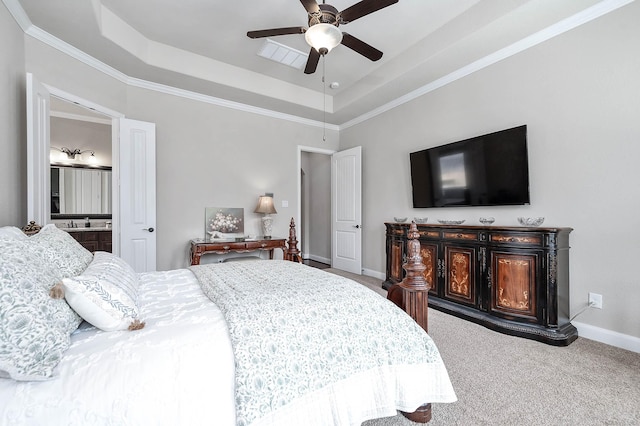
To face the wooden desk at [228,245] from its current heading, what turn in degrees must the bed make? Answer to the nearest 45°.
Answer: approximately 90° to its left

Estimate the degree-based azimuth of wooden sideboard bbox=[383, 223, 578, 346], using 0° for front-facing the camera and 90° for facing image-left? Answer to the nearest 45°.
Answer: approximately 45°

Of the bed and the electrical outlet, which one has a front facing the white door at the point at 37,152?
the electrical outlet

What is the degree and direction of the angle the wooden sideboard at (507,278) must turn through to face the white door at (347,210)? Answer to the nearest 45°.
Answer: approximately 90° to its right

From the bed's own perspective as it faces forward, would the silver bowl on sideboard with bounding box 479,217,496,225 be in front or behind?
in front

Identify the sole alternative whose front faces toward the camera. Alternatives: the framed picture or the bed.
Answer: the framed picture

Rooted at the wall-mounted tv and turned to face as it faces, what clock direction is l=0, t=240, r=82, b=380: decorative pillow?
The decorative pillow is roughly at 11 o'clock from the wall-mounted tv.

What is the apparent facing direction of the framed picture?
toward the camera

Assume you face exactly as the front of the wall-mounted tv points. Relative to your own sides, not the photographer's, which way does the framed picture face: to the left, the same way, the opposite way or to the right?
to the left

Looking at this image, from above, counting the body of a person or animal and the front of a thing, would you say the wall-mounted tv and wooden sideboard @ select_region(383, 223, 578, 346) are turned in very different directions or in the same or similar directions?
same or similar directions

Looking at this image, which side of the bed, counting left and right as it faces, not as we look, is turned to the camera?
right

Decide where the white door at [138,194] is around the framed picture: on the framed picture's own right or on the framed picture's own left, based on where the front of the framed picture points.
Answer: on the framed picture's own right

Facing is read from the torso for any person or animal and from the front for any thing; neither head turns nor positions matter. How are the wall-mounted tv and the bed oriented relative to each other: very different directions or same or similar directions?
very different directions

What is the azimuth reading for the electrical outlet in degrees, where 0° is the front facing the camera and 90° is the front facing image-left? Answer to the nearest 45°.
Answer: approximately 45°

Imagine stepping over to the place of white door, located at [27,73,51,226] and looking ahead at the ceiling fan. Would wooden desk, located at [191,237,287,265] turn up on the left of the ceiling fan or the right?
left

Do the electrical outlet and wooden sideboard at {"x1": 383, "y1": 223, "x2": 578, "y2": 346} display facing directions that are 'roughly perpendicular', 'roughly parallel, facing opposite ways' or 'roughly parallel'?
roughly parallel
